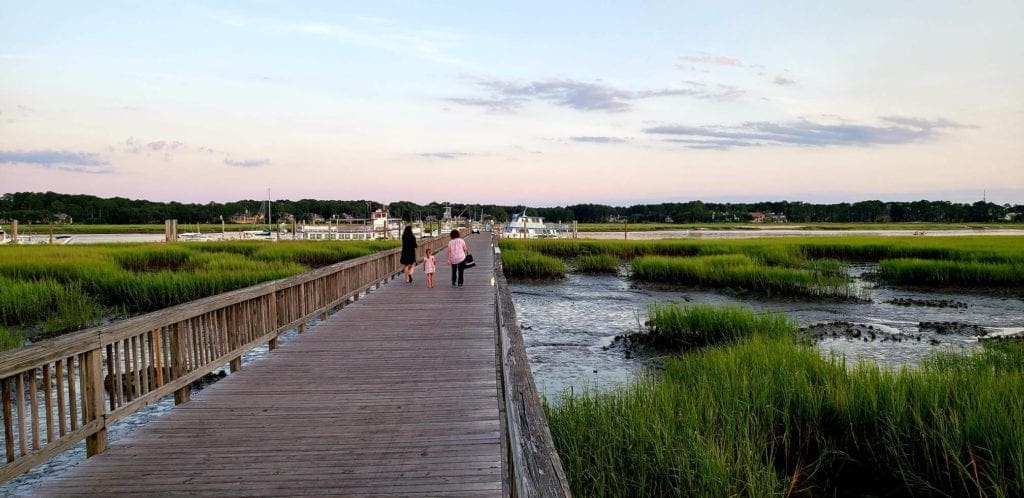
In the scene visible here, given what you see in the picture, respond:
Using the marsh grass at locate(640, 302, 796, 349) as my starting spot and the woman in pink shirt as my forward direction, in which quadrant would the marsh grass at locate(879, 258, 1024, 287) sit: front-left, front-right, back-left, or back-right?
back-right

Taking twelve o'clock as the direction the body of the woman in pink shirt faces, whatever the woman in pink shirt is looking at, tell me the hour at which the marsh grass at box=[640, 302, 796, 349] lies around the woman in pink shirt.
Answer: The marsh grass is roughly at 4 o'clock from the woman in pink shirt.

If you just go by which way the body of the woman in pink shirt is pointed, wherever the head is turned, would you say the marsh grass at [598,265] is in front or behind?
in front

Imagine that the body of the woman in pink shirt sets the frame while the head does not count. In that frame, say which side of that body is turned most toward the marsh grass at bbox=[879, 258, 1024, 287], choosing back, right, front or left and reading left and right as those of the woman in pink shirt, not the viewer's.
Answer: right

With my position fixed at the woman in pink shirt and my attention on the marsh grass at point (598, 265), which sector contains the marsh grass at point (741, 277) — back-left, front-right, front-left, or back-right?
front-right

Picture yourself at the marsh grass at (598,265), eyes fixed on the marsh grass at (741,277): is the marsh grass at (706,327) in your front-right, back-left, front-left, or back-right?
front-right

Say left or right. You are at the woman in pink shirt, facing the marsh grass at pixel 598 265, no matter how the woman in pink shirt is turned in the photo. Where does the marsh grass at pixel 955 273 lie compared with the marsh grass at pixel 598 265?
right

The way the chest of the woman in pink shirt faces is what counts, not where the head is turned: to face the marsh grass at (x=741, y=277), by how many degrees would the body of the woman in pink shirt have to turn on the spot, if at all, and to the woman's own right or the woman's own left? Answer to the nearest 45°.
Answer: approximately 45° to the woman's own right

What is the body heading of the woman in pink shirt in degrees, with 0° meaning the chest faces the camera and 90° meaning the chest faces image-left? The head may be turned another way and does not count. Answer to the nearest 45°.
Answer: approximately 180°
